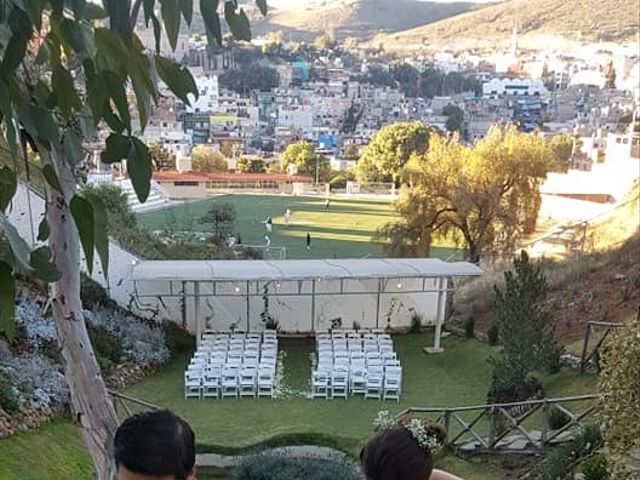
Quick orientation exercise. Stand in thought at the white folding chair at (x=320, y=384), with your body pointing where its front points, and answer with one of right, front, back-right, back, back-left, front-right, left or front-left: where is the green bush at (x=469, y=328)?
front-right

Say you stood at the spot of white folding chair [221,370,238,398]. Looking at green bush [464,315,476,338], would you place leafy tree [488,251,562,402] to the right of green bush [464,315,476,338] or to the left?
right

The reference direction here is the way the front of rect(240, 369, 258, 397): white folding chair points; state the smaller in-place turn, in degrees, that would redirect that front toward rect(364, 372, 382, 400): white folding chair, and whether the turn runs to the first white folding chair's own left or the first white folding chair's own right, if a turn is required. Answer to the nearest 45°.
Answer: approximately 90° to the first white folding chair's own right

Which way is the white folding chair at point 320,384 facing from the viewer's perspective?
away from the camera

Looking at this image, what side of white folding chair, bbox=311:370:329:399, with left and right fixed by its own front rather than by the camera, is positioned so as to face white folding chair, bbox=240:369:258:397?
left

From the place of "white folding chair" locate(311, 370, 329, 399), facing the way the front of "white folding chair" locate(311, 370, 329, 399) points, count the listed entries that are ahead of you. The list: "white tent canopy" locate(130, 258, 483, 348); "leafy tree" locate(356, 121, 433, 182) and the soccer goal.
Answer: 3

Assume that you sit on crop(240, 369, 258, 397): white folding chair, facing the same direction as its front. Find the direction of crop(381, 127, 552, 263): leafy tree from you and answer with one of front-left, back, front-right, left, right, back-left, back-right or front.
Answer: front-right

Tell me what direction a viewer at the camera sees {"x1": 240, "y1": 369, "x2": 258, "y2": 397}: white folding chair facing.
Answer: facing away from the viewer

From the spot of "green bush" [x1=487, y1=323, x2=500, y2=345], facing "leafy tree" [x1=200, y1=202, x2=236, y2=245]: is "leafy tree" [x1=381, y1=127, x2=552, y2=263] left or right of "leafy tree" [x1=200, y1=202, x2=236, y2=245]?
right

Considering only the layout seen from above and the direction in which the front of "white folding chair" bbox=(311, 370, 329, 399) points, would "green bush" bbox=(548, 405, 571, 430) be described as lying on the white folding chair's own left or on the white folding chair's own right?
on the white folding chair's own right

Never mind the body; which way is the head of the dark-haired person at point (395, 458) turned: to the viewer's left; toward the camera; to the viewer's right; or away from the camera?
away from the camera

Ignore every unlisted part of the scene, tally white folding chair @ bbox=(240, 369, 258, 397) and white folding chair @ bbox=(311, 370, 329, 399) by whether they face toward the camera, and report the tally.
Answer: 0

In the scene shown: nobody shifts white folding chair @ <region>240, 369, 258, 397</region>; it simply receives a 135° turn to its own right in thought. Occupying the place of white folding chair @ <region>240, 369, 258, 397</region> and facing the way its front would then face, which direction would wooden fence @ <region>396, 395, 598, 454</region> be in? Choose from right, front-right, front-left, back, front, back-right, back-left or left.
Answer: front

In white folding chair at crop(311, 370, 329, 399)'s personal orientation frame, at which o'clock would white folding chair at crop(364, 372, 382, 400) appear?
white folding chair at crop(364, 372, 382, 400) is roughly at 3 o'clock from white folding chair at crop(311, 370, 329, 399).

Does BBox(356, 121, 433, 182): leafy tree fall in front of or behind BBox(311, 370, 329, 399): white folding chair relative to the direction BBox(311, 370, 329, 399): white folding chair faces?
in front
